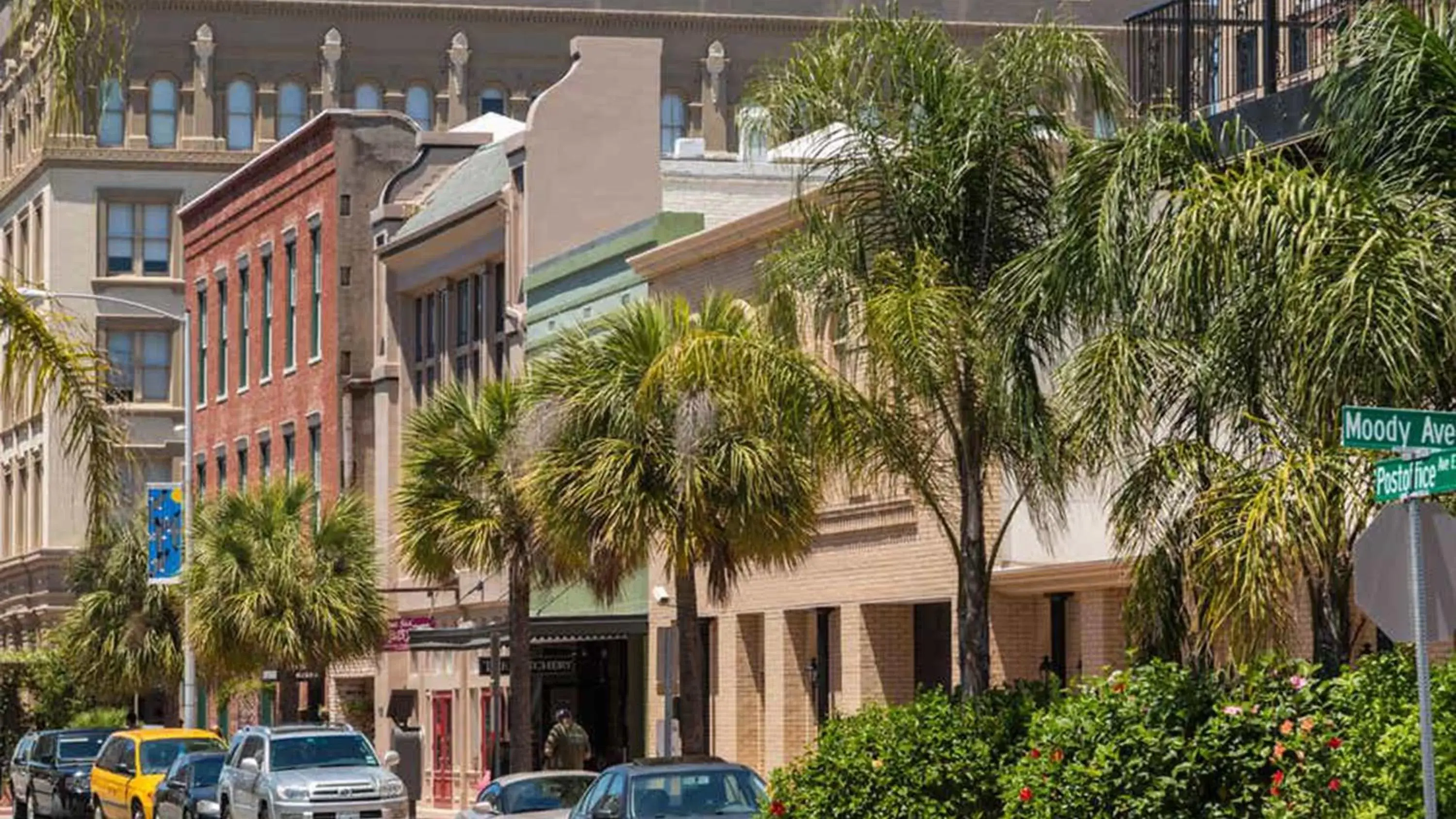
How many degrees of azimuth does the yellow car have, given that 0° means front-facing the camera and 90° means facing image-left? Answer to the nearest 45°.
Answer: approximately 315°

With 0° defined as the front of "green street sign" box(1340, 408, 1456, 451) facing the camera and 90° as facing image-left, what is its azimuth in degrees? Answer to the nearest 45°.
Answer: approximately 0°

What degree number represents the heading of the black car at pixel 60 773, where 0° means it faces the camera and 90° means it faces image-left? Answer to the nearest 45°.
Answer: approximately 315°

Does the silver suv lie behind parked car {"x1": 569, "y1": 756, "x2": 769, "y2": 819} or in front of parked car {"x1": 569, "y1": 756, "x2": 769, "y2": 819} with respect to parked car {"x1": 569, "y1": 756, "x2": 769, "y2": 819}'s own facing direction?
behind

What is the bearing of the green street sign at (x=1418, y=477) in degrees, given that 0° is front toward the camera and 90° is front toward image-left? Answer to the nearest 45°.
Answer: approximately 45°

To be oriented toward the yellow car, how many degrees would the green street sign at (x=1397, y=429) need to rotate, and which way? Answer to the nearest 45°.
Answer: approximately 135° to its right

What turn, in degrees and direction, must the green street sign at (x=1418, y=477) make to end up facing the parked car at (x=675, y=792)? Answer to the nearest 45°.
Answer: approximately 90° to its right
